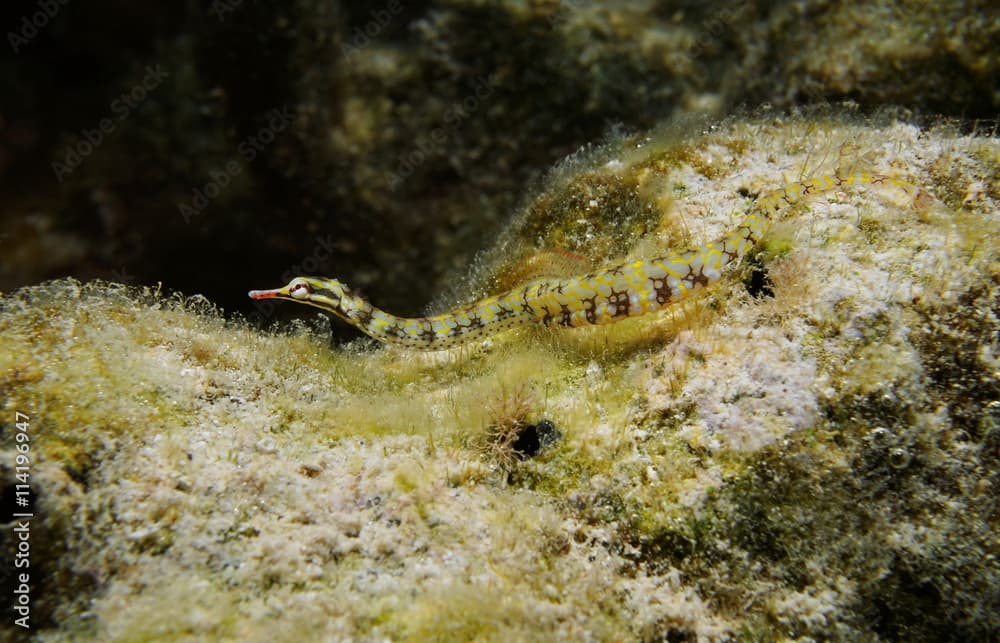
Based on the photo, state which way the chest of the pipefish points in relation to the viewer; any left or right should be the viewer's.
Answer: facing to the left of the viewer
